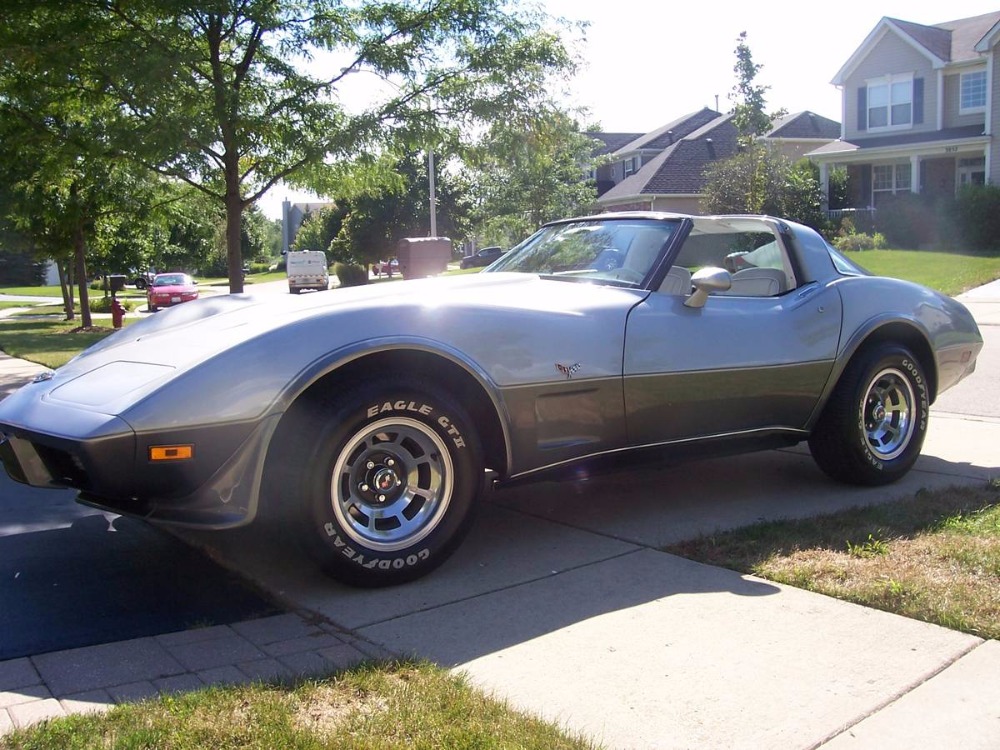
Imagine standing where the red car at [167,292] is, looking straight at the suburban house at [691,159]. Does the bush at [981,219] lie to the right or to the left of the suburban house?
right

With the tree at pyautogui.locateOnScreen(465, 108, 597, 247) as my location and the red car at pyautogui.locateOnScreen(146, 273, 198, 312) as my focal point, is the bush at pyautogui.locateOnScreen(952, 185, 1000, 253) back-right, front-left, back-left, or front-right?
back-left

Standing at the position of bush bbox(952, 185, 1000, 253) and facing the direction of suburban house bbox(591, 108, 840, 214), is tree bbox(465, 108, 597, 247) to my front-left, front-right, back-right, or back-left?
front-left

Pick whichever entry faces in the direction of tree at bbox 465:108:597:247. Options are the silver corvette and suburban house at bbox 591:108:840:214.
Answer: the suburban house

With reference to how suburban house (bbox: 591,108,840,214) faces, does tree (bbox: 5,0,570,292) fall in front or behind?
in front

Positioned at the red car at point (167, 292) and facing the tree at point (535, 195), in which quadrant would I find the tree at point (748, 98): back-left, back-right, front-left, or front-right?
front-right

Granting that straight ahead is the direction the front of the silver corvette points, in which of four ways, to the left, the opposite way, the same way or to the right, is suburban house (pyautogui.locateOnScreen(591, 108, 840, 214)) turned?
the same way

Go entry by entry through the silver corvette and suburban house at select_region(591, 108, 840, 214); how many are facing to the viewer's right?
0

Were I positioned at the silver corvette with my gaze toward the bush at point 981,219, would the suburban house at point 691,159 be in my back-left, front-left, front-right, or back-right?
front-left

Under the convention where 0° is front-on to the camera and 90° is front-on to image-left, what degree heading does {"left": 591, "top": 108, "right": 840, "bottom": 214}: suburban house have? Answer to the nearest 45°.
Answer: approximately 45°

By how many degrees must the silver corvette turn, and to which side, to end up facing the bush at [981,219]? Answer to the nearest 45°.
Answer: approximately 180°

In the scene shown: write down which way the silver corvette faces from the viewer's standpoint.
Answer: facing the viewer and to the left of the viewer

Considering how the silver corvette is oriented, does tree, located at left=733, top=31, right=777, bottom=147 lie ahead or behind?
behind

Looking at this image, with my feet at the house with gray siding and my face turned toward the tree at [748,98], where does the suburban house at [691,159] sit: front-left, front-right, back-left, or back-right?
front-right

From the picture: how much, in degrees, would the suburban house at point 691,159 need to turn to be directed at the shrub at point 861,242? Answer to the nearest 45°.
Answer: approximately 45° to its left
